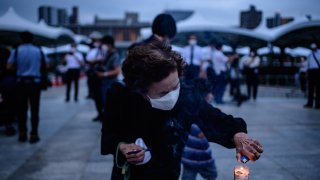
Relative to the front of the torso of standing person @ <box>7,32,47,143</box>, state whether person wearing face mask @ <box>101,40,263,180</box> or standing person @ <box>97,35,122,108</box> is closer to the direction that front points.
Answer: the standing person

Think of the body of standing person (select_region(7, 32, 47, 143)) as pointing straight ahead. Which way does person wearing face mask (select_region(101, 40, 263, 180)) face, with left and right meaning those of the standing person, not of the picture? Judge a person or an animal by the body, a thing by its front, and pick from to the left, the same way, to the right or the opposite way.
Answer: the opposite way

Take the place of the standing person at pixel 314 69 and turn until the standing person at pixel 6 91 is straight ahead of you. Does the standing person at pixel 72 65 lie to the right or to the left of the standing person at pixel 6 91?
right

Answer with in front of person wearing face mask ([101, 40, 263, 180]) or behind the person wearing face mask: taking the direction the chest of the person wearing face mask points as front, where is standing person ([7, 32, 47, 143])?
behind

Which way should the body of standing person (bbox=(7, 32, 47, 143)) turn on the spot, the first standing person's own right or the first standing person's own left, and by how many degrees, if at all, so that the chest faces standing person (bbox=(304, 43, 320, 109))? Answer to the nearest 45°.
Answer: approximately 90° to the first standing person's own right

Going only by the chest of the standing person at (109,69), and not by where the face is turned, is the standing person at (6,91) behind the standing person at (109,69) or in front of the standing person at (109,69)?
in front

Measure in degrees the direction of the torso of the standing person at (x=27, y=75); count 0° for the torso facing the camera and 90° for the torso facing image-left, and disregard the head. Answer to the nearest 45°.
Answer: approximately 180°

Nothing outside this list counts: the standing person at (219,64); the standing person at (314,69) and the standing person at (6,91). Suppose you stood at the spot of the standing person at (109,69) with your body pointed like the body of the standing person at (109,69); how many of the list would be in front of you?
1
